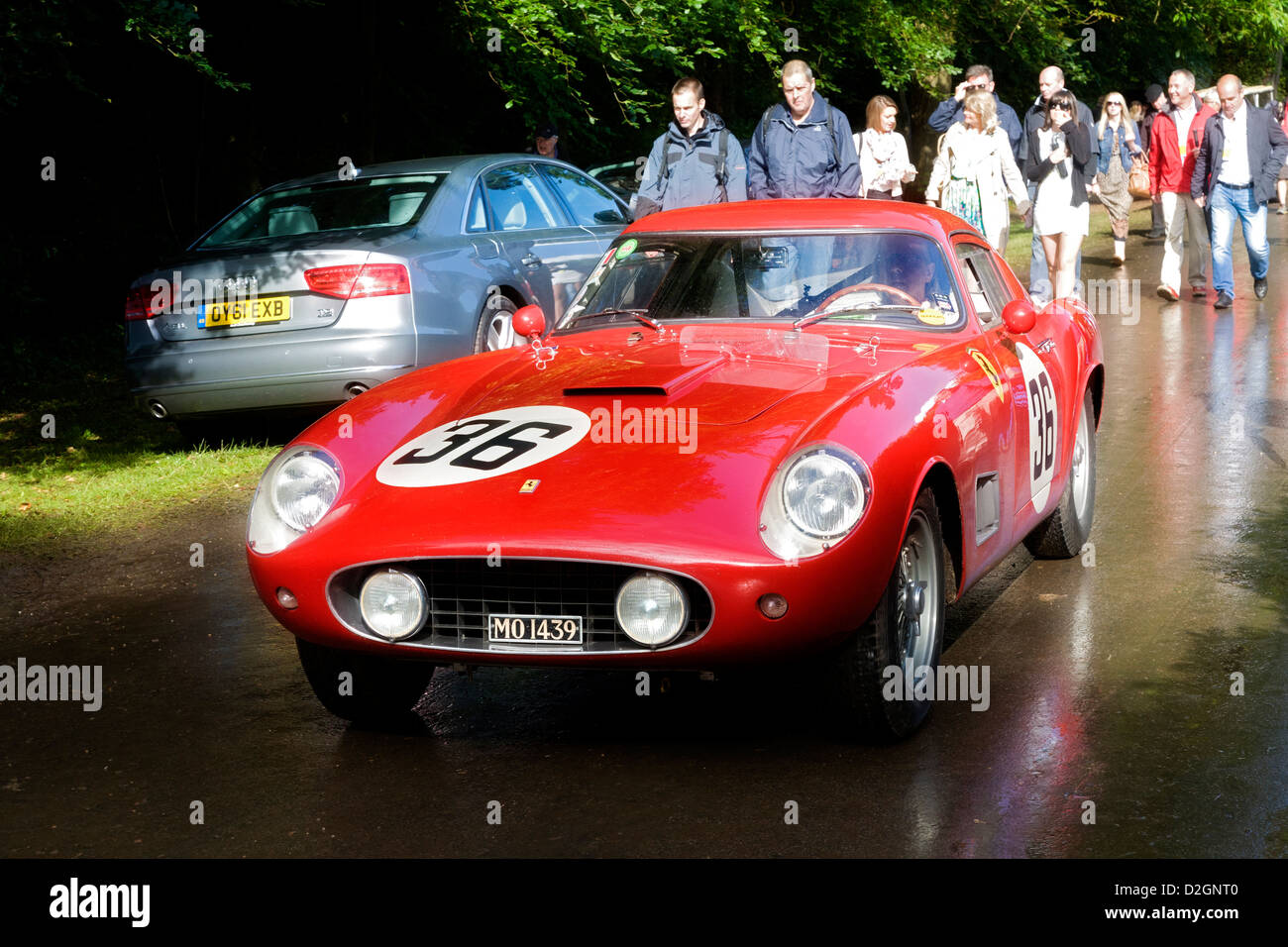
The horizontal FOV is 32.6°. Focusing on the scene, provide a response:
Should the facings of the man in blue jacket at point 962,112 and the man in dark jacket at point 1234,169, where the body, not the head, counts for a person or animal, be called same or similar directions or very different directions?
same or similar directions

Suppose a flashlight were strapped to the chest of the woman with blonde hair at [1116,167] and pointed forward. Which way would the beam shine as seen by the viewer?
toward the camera

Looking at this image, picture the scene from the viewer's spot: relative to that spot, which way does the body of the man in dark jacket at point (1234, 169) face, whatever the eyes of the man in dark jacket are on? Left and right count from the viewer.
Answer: facing the viewer

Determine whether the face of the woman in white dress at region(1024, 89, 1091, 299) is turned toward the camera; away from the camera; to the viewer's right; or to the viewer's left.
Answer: toward the camera

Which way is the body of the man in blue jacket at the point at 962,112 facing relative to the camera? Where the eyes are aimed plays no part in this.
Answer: toward the camera

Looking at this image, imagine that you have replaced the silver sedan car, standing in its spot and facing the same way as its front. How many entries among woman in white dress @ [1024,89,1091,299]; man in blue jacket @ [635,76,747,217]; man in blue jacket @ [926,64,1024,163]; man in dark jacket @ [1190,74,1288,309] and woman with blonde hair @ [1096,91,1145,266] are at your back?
0

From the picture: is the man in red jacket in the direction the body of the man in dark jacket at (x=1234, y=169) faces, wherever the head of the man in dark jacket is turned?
no

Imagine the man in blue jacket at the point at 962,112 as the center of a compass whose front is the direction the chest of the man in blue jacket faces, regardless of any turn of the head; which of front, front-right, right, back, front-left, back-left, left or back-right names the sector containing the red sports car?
front

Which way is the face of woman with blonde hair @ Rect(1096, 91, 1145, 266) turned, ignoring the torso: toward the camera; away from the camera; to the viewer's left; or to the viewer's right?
toward the camera

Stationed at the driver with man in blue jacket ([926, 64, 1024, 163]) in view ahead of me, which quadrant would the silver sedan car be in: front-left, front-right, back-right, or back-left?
front-left

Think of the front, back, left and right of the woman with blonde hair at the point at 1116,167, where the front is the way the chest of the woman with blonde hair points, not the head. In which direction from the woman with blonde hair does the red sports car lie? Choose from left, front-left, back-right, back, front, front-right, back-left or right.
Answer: front

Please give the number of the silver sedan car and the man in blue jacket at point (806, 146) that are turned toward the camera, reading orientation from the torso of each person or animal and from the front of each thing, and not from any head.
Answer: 1

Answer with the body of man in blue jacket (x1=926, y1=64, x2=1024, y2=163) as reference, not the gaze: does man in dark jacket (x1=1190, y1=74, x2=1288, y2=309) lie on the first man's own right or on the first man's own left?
on the first man's own left

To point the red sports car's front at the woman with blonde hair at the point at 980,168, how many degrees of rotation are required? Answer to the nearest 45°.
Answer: approximately 135° to its right

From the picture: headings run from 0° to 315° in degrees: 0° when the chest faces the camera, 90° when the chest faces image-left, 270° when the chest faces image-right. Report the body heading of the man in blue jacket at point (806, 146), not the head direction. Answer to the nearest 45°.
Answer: approximately 0°

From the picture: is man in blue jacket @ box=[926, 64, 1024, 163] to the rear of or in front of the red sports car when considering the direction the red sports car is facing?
to the rear

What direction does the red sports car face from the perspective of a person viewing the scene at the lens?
facing the viewer and to the left of the viewer

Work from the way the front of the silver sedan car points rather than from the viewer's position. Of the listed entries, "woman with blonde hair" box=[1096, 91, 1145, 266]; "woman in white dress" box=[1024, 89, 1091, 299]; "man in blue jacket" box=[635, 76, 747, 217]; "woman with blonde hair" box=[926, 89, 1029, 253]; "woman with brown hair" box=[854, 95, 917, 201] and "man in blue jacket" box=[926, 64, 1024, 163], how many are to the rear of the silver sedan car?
0
